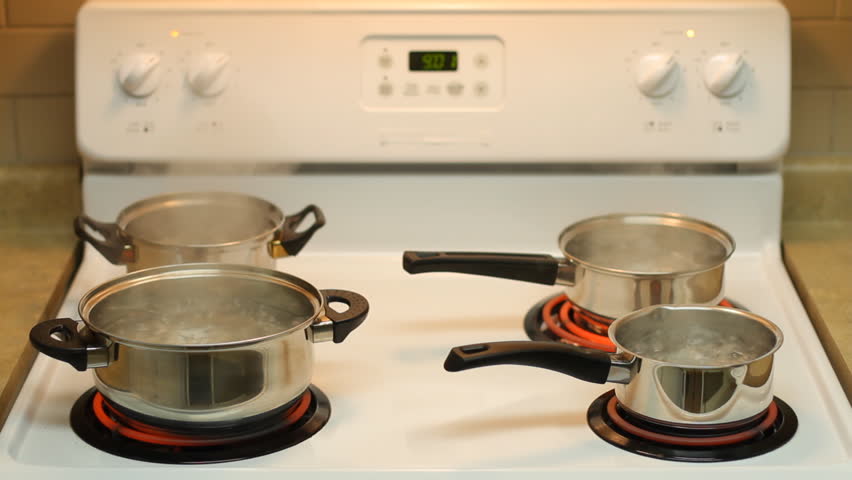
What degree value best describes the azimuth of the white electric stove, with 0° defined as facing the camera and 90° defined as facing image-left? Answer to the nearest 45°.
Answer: approximately 0°
